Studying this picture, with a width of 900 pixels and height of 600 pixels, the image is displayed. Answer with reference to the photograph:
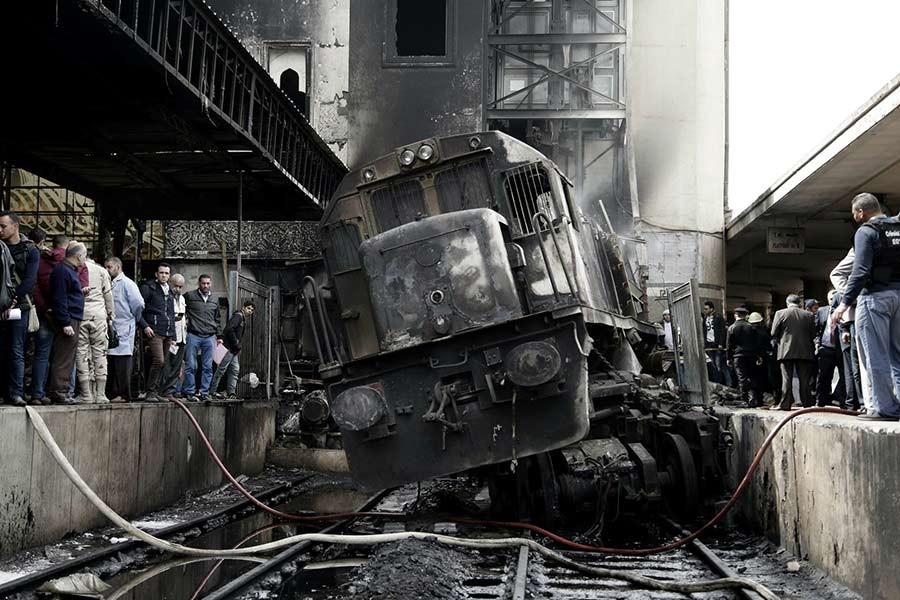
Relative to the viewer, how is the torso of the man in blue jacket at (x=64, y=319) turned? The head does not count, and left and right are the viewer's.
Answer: facing to the right of the viewer

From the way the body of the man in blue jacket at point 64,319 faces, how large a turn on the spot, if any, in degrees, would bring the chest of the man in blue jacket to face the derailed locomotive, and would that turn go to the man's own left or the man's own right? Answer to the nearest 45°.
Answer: approximately 45° to the man's own right

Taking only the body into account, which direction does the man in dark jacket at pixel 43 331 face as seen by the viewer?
to the viewer's right

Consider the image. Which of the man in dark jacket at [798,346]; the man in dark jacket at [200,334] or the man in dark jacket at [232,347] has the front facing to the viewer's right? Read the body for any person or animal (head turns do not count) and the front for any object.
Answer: the man in dark jacket at [232,347]

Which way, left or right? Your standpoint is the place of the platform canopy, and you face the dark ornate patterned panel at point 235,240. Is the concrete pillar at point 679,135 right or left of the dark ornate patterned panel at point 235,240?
right

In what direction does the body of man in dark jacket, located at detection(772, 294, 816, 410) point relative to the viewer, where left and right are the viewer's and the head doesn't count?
facing away from the viewer

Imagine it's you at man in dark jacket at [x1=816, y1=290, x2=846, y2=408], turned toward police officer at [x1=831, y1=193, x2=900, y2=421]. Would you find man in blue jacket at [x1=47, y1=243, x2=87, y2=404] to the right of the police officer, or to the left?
right
